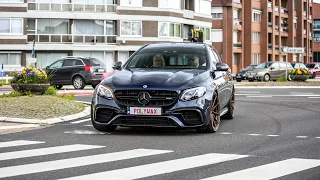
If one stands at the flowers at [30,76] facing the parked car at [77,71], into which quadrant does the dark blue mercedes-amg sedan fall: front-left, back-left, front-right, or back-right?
back-right

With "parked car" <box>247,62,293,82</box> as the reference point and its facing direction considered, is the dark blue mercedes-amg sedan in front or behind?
in front

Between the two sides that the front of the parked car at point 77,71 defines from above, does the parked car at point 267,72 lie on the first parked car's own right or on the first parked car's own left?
on the first parked car's own right

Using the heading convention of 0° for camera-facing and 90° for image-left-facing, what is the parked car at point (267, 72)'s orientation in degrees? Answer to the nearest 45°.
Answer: approximately 45°

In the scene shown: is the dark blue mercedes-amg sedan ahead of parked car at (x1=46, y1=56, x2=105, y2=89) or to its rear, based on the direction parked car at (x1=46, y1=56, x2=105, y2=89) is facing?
to the rear

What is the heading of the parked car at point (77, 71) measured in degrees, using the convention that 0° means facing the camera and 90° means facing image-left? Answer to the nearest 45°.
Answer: approximately 135°

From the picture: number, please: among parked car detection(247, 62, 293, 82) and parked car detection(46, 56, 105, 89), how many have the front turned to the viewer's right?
0
